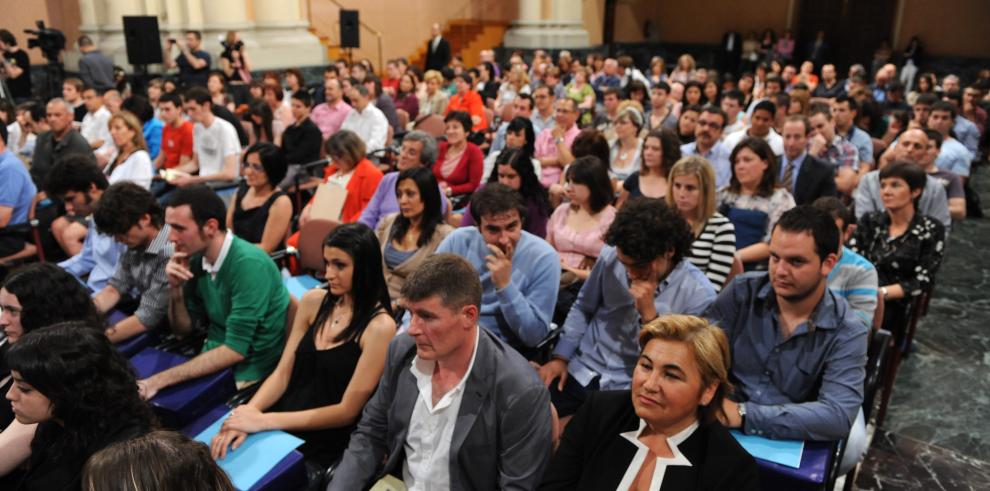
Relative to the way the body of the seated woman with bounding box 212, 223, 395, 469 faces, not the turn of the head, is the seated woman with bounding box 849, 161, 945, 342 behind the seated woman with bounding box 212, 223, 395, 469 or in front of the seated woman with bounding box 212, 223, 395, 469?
behind

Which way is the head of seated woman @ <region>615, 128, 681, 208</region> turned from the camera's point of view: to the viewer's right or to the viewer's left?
to the viewer's left

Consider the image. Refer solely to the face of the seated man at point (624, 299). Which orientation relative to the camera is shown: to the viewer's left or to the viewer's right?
to the viewer's left

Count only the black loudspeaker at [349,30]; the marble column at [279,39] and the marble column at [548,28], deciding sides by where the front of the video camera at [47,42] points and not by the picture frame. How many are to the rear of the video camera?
3

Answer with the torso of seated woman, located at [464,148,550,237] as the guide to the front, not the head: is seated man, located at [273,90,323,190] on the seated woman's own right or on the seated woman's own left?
on the seated woman's own right

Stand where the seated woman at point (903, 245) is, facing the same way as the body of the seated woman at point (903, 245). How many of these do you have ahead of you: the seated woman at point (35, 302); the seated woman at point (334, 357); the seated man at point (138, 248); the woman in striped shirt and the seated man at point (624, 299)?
5

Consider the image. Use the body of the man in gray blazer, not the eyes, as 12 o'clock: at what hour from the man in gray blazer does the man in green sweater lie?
The man in green sweater is roughly at 3 o'clock from the man in gray blazer.

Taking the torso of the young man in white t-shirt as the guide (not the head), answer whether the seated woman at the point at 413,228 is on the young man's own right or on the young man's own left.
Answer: on the young man's own left

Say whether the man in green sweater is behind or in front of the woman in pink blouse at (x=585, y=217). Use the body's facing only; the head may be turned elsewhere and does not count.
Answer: in front

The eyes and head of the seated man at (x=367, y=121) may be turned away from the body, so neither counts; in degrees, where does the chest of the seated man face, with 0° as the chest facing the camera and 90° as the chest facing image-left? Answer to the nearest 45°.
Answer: approximately 45°

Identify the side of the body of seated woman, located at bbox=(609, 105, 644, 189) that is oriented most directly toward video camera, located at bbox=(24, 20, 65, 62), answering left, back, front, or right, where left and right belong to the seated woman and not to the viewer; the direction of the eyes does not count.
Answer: right

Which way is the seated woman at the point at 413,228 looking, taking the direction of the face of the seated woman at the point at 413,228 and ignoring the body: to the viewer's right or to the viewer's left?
to the viewer's left

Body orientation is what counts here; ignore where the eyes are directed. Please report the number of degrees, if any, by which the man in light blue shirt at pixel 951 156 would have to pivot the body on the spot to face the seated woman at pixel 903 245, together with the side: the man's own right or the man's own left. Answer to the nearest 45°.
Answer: approximately 45° to the man's own left

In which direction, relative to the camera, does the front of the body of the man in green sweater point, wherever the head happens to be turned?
to the viewer's left

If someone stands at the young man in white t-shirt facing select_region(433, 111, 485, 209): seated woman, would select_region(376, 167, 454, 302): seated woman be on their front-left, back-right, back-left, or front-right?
front-right

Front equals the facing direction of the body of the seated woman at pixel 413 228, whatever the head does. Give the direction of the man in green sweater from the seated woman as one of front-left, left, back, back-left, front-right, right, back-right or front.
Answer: front

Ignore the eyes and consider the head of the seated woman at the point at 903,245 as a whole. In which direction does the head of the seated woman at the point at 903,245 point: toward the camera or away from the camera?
toward the camera
